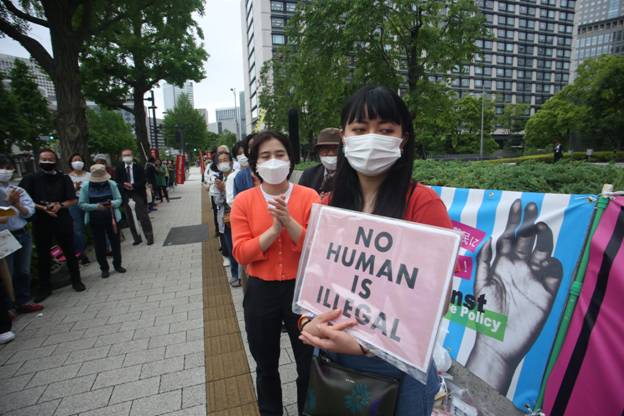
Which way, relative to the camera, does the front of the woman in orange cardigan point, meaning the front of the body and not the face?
toward the camera

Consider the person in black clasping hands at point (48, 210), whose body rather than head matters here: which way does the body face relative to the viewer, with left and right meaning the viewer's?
facing the viewer

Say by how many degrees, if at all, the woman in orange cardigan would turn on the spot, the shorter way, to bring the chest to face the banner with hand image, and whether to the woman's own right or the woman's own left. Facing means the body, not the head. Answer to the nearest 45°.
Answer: approximately 90° to the woman's own left

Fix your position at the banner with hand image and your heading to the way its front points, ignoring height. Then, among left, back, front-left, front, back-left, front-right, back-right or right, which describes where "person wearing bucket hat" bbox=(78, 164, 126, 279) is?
front-right

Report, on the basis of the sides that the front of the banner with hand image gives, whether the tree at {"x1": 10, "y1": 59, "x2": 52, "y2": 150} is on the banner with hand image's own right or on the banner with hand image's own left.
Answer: on the banner with hand image's own right

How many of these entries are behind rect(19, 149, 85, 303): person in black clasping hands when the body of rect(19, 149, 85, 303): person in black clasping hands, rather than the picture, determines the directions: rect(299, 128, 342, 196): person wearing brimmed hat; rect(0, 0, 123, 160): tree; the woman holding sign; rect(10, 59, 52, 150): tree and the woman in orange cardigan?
2

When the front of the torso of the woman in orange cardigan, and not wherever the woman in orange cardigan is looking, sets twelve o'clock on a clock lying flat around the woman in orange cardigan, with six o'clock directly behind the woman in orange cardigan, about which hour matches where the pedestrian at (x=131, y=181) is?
The pedestrian is roughly at 5 o'clock from the woman in orange cardigan.

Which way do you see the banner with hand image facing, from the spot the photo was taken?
facing the viewer and to the left of the viewer

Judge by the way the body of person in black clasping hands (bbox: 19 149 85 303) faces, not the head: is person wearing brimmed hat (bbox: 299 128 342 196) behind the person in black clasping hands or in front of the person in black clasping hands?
in front

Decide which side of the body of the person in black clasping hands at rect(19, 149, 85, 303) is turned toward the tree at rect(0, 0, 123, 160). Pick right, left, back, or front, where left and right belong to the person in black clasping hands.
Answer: back

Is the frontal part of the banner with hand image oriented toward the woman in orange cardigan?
yes

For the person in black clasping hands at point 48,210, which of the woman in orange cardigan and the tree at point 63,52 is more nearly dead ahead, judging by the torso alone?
the woman in orange cardigan

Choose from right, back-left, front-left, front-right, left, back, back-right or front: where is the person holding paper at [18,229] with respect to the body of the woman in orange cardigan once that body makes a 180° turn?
front-left

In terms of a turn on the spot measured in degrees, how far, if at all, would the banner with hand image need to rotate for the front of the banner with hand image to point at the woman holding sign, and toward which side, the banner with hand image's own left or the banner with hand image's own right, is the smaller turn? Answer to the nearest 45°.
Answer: approximately 45° to the banner with hand image's own left
